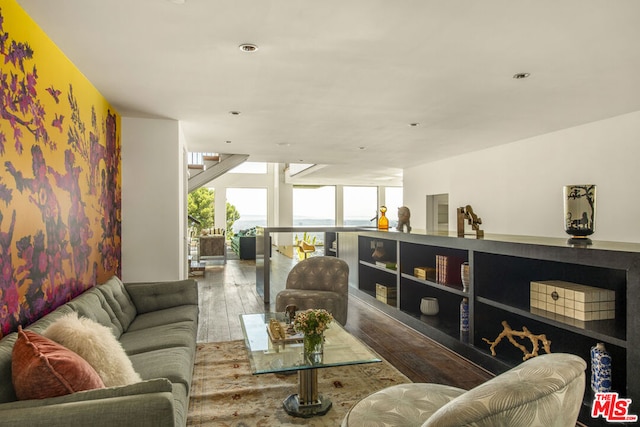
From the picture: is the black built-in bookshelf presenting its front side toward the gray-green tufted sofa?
yes

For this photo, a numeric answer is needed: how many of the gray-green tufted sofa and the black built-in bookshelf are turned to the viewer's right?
1

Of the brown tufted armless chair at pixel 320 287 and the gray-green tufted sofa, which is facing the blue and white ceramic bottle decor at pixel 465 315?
the gray-green tufted sofa

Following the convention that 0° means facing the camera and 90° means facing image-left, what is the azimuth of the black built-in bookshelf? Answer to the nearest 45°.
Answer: approximately 45°

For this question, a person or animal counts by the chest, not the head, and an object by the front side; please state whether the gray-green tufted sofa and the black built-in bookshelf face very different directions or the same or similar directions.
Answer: very different directions

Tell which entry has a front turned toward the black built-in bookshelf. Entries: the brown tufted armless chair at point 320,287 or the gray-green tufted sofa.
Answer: the gray-green tufted sofa

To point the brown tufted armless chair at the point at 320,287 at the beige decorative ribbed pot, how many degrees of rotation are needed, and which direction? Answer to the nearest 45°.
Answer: approximately 135° to its left

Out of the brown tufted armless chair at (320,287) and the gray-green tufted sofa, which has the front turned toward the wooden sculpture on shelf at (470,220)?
the gray-green tufted sofa

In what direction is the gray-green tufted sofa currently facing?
to the viewer's right
